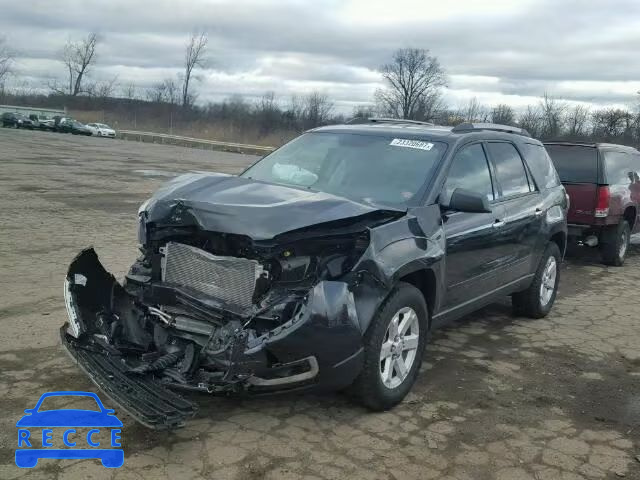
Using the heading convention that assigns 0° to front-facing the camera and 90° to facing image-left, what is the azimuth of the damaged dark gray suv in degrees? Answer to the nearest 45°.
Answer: approximately 45°

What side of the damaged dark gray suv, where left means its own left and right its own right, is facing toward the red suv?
back

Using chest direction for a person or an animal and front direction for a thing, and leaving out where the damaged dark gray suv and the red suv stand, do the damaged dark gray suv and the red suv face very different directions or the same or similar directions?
very different directions
